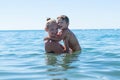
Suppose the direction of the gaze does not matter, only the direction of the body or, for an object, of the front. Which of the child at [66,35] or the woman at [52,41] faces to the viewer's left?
the child at [66,35]

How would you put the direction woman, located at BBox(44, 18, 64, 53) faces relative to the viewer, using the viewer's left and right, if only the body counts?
facing the viewer and to the right of the viewer

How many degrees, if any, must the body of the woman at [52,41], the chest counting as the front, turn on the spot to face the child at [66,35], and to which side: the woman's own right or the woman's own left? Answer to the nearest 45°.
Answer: approximately 45° to the woman's own left

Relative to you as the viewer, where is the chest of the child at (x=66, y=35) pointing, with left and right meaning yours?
facing to the left of the viewer

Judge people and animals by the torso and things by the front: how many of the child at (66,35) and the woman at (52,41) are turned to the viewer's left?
1

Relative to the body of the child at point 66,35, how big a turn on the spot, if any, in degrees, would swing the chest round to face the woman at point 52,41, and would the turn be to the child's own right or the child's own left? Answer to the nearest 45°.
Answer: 0° — they already face them
